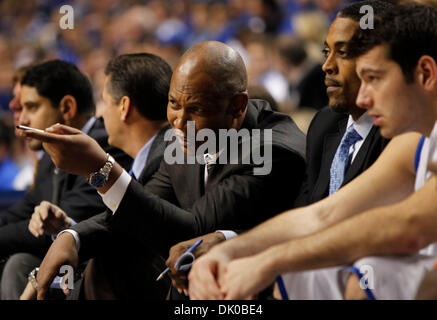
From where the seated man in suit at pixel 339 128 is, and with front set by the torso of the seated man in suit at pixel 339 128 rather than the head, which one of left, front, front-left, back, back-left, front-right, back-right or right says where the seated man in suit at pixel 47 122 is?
right

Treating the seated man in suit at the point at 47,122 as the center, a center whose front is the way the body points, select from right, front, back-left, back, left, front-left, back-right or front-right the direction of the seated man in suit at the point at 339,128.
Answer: back-left

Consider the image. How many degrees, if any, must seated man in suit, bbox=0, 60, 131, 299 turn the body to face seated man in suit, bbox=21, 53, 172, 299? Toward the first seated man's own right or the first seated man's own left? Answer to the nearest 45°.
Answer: approximately 135° to the first seated man's own left

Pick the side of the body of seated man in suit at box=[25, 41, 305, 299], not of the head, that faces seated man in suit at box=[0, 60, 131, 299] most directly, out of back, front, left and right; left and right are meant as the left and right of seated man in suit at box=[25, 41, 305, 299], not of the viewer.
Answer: right

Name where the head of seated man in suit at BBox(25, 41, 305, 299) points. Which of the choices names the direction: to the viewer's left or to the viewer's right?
to the viewer's left

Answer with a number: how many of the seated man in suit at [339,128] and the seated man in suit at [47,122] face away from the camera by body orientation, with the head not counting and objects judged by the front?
0

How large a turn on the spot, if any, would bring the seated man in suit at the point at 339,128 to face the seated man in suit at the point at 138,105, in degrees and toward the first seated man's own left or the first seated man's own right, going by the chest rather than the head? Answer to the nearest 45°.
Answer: approximately 90° to the first seated man's own right

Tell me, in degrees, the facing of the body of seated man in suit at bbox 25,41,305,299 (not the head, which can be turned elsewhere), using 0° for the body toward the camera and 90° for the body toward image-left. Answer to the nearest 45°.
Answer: approximately 45°

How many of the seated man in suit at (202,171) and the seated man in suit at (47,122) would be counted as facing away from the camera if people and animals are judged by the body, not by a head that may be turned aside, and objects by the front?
0

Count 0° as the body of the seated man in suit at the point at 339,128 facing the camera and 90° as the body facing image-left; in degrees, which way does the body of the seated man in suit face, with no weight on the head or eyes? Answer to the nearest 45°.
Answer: approximately 45°
